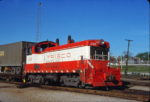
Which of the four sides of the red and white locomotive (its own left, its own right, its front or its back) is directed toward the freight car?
back

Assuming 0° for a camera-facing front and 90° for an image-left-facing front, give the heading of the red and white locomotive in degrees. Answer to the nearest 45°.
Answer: approximately 315°
